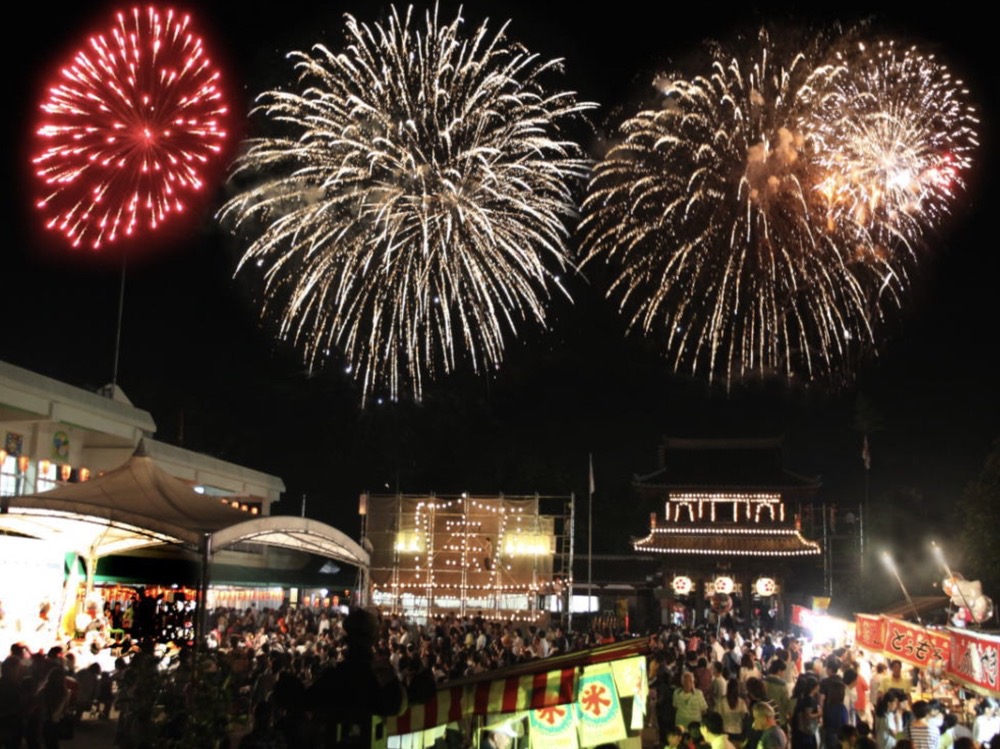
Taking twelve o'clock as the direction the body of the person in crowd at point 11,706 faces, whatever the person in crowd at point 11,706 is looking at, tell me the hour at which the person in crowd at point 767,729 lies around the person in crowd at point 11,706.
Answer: the person in crowd at point 767,729 is roughly at 4 o'clock from the person in crowd at point 11,706.

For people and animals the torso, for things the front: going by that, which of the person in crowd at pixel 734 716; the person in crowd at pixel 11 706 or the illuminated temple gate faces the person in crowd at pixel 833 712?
the illuminated temple gate

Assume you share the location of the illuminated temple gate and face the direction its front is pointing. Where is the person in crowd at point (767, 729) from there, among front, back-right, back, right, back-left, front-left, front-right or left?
front

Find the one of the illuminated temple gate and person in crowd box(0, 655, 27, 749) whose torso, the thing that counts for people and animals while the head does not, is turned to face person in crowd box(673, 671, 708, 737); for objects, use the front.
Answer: the illuminated temple gate

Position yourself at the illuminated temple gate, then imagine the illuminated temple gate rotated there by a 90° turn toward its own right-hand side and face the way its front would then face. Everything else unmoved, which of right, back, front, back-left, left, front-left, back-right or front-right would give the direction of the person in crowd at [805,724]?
left

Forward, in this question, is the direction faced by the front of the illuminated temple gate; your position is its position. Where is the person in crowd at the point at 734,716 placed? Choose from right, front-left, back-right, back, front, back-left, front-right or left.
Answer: front

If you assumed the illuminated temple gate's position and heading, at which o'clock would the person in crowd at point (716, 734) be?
The person in crowd is roughly at 12 o'clock from the illuminated temple gate.

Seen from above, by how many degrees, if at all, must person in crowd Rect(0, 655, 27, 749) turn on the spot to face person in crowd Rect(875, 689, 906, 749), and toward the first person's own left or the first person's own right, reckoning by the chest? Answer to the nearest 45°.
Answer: approximately 90° to the first person's own right

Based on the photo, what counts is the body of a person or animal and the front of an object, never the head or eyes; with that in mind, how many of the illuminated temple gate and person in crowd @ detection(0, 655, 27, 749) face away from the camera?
1

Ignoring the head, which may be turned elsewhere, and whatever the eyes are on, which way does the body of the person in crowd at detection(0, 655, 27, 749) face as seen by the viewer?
away from the camera

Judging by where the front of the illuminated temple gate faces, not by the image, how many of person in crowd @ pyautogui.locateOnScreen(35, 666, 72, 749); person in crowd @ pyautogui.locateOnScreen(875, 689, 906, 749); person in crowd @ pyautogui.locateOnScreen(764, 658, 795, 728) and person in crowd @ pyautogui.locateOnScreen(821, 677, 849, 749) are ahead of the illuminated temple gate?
4

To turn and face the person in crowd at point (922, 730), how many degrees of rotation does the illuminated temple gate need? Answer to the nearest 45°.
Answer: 0° — it already faces them
